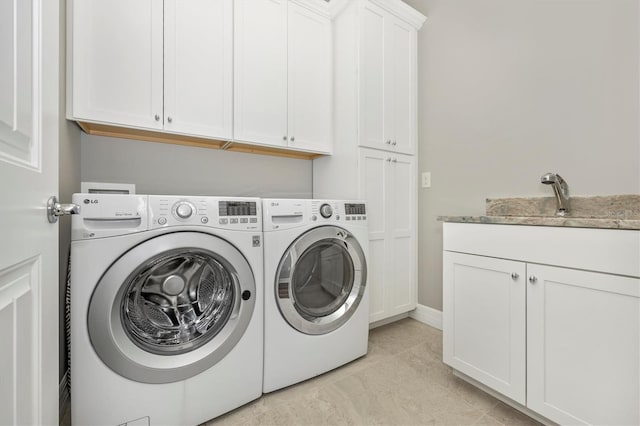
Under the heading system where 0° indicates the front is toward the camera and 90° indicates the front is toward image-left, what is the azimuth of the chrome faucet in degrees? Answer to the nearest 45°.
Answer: approximately 45°

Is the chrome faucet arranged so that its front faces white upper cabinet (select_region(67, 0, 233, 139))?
yes

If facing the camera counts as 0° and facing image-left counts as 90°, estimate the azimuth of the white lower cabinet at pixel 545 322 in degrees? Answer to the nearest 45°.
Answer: approximately 45°

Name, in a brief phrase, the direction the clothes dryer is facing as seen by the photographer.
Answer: facing the viewer and to the right of the viewer

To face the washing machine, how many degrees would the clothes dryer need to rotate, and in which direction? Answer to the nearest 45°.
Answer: approximately 90° to its right

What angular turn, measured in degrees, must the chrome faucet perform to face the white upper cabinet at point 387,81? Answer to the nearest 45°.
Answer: approximately 45° to its right

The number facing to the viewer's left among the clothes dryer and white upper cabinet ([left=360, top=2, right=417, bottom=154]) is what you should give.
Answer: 0

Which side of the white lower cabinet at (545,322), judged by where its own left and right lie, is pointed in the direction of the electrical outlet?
right

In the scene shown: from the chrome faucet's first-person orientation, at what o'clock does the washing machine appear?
The washing machine is roughly at 12 o'clock from the chrome faucet.

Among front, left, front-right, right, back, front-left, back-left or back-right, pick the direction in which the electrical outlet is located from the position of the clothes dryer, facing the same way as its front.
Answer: left

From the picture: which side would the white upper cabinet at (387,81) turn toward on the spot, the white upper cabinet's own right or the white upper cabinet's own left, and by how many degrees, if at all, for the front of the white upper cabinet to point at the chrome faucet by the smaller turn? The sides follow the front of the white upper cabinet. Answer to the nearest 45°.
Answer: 0° — it already faces it
